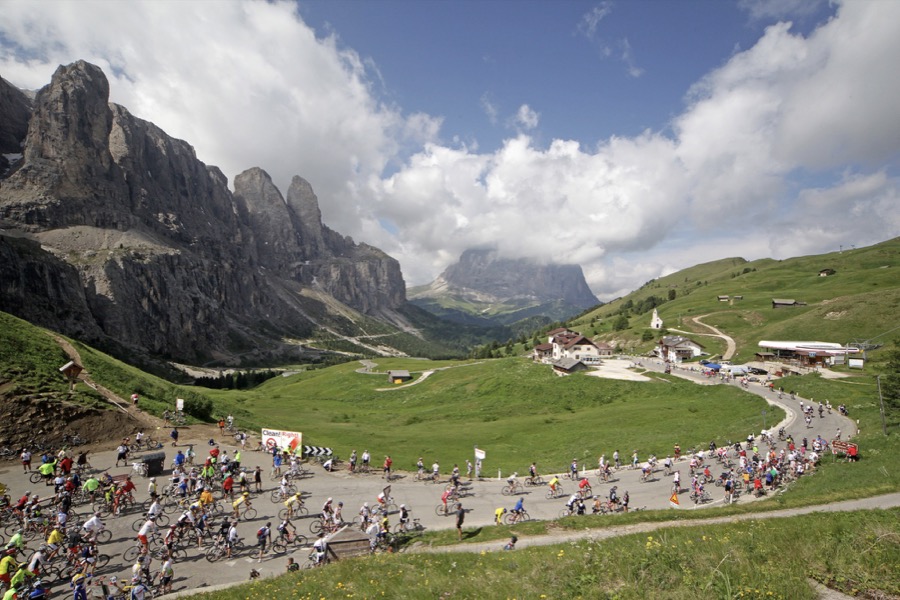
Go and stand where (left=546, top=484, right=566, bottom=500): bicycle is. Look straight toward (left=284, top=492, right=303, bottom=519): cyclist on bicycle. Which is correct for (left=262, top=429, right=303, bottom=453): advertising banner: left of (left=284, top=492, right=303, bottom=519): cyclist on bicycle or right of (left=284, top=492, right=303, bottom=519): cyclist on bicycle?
right

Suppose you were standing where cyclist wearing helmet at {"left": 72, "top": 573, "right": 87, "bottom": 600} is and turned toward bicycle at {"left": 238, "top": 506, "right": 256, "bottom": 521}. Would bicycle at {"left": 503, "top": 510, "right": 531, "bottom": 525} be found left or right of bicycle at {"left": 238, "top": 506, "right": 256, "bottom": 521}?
right

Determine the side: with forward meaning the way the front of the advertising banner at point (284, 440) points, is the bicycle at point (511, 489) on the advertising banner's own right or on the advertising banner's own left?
on the advertising banner's own left

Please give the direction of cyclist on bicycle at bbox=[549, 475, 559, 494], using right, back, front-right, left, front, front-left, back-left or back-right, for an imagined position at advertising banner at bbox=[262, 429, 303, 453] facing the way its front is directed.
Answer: front-left

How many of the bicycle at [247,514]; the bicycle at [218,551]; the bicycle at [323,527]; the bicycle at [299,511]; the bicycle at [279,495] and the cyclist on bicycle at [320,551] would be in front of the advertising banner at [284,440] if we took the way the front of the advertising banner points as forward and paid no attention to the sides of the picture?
6

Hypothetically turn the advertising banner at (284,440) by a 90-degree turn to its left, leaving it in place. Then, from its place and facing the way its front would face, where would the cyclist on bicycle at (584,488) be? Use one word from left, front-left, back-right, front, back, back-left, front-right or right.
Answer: front-right

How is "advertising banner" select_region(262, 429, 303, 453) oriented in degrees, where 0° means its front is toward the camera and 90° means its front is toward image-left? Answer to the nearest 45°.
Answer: approximately 0°

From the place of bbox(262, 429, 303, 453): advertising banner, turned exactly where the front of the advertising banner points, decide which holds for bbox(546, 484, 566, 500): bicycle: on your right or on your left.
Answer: on your left

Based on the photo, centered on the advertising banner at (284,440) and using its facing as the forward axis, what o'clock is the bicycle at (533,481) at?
The bicycle is roughly at 10 o'clock from the advertising banner.

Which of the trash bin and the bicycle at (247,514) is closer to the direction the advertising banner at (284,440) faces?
the bicycle

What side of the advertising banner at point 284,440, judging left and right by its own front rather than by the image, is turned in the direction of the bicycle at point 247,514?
front

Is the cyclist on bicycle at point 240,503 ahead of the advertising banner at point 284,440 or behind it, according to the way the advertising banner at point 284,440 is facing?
ahead

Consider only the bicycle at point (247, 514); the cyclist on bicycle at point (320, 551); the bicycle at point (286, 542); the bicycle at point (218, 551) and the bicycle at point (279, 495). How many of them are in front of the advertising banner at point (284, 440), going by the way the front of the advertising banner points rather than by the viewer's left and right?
5

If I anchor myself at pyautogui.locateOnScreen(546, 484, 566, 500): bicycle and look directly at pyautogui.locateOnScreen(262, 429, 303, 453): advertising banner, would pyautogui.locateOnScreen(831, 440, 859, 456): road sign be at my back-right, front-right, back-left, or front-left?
back-right

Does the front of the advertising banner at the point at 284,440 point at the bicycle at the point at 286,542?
yes

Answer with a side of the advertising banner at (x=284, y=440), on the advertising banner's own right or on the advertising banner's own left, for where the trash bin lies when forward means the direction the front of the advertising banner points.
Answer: on the advertising banner's own right

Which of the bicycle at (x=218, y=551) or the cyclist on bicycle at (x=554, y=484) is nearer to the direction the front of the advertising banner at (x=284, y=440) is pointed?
the bicycle

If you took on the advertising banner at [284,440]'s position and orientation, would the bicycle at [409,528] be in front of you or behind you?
in front
